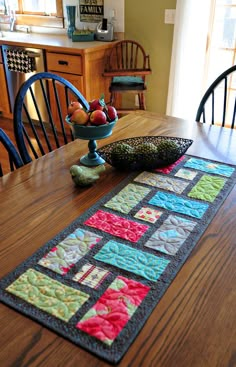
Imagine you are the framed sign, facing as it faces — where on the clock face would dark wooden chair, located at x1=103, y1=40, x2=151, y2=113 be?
The dark wooden chair is roughly at 11 o'clock from the framed sign.

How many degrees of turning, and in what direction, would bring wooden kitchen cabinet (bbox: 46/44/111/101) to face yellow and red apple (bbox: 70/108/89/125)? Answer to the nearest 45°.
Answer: approximately 45° to its left

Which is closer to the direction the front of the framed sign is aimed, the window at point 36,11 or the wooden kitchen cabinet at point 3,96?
the wooden kitchen cabinet

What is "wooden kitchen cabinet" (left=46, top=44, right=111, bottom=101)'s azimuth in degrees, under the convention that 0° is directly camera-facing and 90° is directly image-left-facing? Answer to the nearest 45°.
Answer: approximately 45°

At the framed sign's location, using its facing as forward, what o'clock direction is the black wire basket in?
The black wire basket is roughly at 12 o'clock from the framed sign.

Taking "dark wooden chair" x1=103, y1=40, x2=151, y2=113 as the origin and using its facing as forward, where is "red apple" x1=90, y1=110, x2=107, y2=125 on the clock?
The red apple is roughly at 12 o'clock from the dark wooden chair.

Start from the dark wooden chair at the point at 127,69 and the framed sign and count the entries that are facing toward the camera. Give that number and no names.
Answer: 2

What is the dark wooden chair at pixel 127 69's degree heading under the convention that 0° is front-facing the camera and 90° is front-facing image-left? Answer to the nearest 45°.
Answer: approximately 0°

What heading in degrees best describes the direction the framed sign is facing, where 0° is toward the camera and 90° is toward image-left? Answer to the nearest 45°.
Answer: approximately 0°

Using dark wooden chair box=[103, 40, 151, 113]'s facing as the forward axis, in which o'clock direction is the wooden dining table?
The wooden dining table is roughly at 12 o'clock from the dark wooden chair.

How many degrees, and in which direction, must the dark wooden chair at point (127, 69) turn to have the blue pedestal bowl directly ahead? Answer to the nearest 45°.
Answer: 0° — it already faces it
